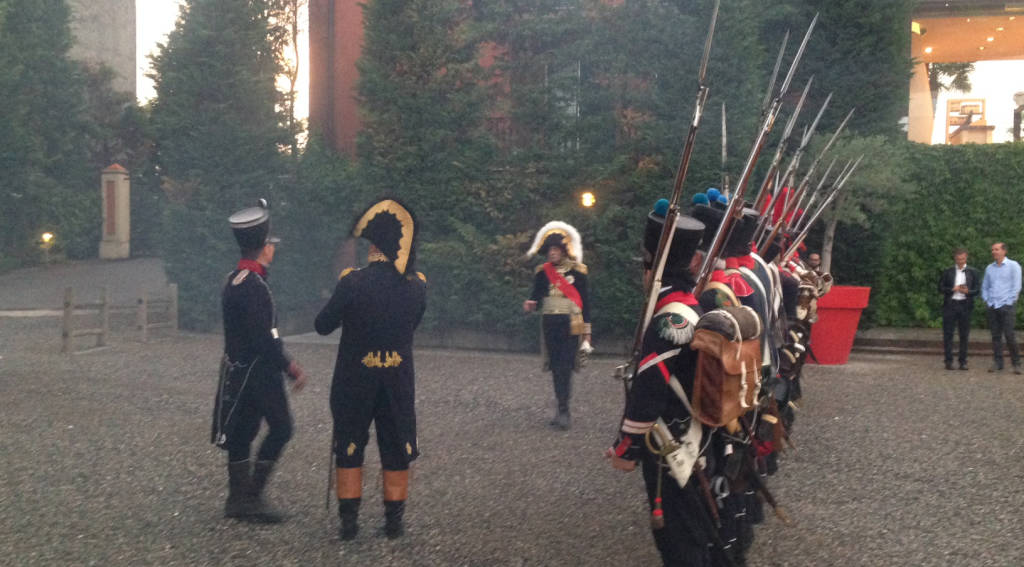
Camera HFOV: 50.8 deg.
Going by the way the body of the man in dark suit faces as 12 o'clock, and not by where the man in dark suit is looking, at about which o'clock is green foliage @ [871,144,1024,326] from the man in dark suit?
The green foliage is roughly at 6 o'clock from the man in dark suit.

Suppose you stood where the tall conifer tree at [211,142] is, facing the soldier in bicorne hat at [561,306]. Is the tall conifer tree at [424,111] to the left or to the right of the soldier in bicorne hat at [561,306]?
left

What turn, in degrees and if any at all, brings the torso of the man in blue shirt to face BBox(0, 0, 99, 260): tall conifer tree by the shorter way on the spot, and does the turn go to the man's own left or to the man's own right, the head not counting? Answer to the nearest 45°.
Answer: approximately 45° to the man's own right

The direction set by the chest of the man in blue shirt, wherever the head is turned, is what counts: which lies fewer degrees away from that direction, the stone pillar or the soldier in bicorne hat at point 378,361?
the soldier in bicorne hat

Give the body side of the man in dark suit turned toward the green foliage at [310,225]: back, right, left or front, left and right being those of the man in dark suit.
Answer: right

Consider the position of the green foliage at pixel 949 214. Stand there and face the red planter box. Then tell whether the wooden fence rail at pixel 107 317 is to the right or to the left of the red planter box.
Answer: right

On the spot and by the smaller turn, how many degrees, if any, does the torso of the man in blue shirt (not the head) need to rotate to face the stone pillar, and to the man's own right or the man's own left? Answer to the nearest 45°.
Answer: approximately 45° to the man's own right

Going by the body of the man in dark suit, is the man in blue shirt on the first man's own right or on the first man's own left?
on the first man's own left

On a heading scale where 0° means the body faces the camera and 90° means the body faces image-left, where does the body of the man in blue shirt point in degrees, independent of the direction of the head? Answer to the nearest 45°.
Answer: approximately 45°

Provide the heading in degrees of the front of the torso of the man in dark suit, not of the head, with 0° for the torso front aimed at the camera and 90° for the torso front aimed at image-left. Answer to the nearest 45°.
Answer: approximately 0°
